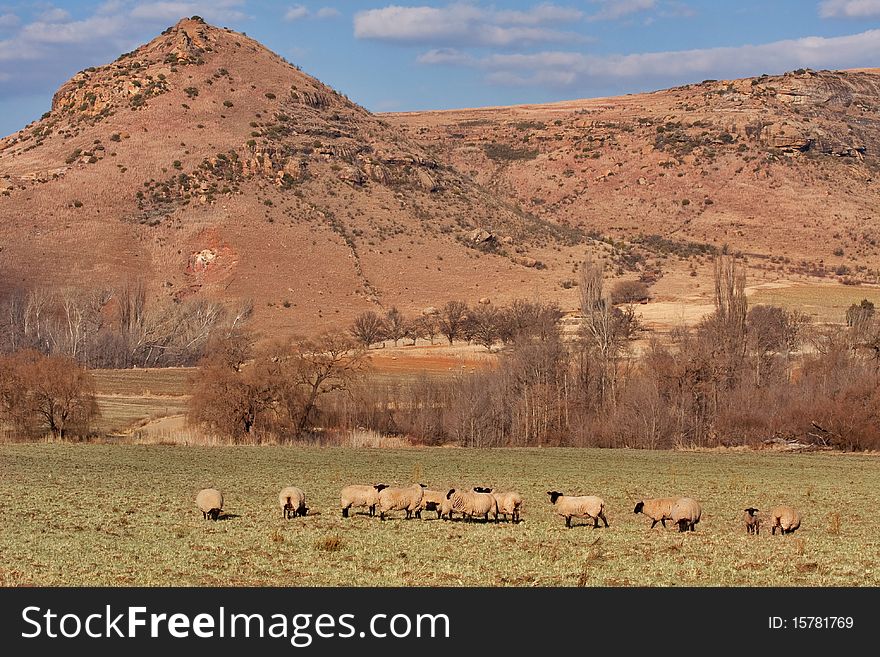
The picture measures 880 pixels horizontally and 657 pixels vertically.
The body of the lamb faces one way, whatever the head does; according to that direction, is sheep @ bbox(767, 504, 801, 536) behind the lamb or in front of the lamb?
behind

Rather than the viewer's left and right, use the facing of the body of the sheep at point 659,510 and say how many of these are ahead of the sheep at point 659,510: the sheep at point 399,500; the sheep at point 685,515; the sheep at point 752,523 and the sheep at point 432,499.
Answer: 2

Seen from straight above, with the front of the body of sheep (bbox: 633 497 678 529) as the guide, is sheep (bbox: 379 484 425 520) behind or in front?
in front

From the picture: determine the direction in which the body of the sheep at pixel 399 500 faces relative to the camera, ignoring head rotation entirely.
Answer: to the viewer's right

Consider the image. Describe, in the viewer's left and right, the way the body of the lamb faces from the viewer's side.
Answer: facing to the left of the viewer

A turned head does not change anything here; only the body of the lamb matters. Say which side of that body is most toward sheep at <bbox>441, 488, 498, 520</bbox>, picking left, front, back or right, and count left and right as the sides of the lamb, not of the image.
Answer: front

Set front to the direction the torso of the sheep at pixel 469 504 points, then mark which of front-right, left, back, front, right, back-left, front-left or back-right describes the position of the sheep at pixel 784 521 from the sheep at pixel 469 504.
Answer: back

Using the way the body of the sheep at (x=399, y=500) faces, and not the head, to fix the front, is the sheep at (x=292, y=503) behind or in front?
behind

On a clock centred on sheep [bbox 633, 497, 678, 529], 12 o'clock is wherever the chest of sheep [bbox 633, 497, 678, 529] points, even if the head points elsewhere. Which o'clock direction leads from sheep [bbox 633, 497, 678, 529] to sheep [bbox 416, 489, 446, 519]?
sheep [bbox 416, 489, 446, 519] is roughly at 12 o'clock from sheep [bbox 633, 497, 678, 529].

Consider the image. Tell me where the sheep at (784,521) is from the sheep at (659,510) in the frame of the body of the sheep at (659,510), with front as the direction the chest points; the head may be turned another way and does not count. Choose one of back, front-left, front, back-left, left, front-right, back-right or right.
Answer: back

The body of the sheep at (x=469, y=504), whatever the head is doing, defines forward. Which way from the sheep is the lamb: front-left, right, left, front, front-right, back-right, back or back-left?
back

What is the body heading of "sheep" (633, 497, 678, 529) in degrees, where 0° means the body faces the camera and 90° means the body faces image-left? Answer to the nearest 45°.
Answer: approximately 90°

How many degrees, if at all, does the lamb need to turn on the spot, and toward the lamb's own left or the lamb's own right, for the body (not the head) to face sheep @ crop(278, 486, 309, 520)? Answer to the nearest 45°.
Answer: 0° — it already faces it

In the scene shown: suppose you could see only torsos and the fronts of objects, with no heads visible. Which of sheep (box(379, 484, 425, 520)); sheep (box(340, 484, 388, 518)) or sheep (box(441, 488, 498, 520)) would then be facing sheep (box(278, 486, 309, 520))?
sheep (box(441, 488, 498, 520))
